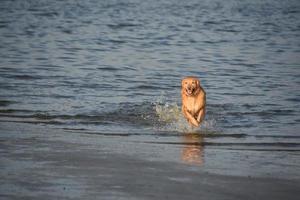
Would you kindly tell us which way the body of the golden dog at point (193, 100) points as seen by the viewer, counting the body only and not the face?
toward the camera
